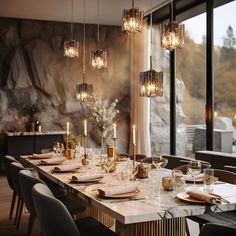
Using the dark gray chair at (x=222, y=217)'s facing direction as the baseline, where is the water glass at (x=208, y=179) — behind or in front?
in front

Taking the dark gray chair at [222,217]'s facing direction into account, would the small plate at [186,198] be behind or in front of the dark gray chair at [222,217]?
in front

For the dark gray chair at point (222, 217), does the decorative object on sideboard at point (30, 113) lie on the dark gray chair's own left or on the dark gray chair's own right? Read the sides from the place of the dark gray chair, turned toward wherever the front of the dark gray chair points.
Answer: on the dark gray chair's own right

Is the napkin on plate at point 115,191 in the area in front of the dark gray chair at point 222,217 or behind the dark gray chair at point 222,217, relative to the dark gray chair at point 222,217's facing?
in front
